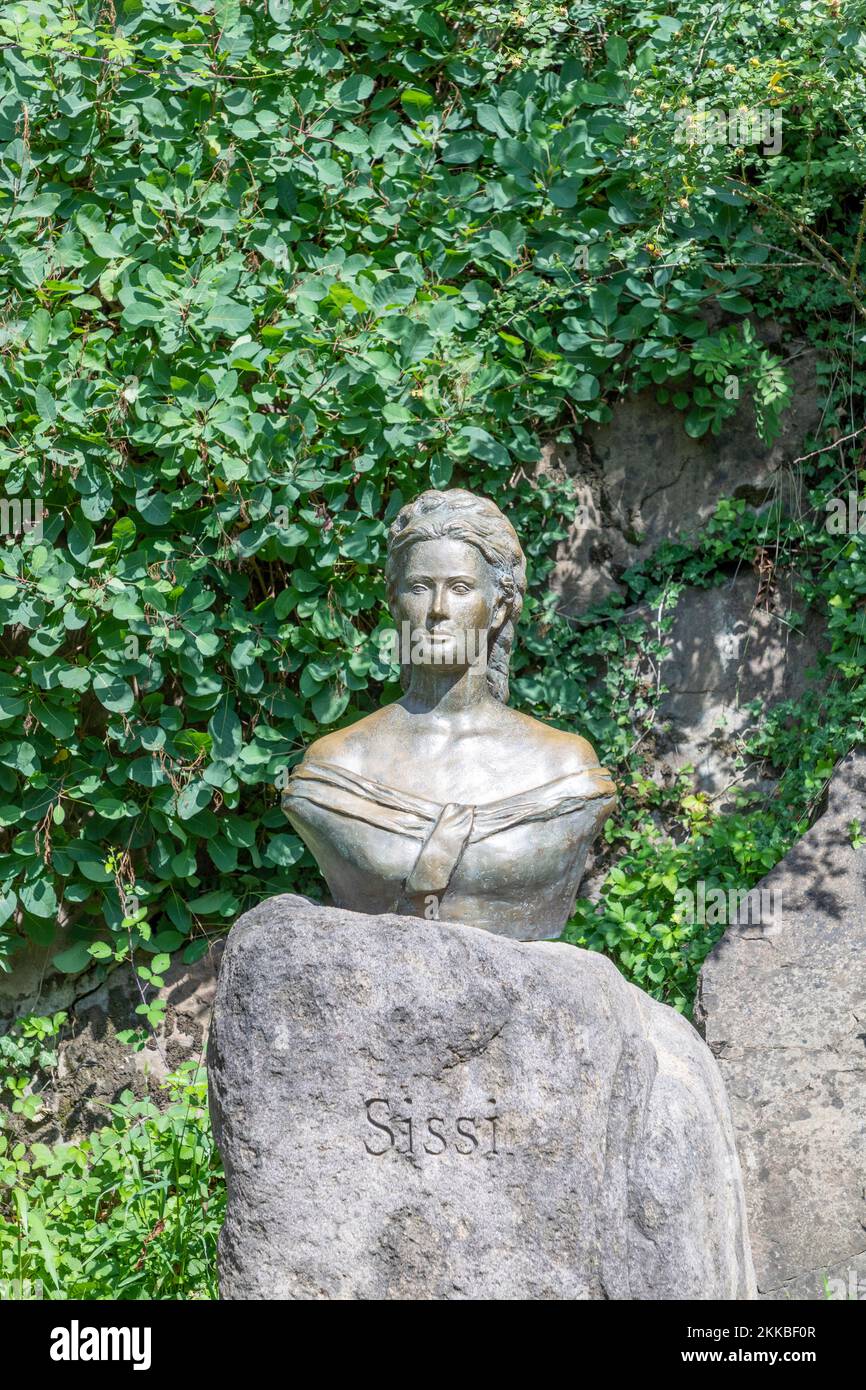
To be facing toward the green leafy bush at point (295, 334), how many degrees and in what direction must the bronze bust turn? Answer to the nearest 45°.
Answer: approximately 180°

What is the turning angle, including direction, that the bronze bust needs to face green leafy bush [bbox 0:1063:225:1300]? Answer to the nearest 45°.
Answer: approximately 135° to its right

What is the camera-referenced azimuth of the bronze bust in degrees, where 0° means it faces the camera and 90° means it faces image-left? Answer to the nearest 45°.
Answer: approximately 0°
